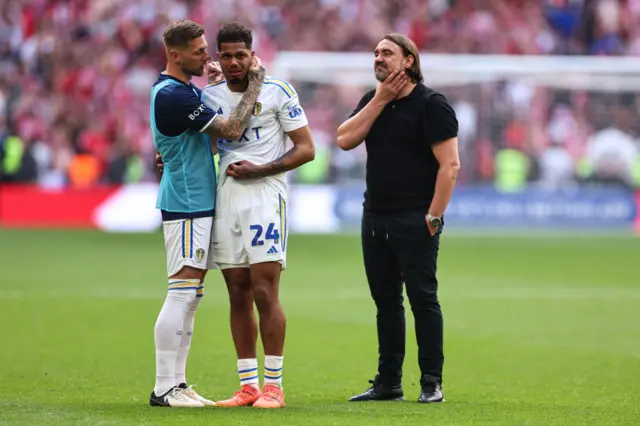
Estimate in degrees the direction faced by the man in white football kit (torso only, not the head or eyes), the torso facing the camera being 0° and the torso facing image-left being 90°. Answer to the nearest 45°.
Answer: approximately 45°
